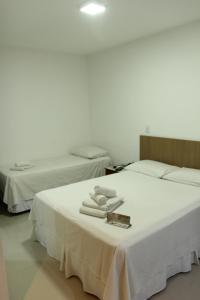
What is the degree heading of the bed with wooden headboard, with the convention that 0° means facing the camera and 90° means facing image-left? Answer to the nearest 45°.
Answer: approximately 45°

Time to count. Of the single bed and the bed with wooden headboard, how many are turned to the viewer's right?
0

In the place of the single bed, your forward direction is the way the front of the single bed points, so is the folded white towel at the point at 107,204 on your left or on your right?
on your left

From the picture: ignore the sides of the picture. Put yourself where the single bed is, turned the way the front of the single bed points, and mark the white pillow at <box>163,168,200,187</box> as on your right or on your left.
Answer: on your left

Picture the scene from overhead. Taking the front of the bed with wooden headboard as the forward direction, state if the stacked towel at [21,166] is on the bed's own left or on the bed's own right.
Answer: on the bed's own right

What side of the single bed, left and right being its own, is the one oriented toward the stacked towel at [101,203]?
left

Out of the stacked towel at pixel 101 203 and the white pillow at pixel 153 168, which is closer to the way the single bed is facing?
the stacked towel

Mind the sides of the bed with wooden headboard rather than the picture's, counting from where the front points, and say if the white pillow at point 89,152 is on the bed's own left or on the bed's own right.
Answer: on the bed's own right

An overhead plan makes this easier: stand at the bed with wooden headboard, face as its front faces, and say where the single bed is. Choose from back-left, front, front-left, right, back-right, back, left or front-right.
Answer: right
